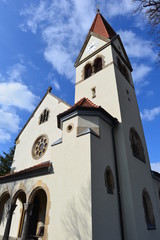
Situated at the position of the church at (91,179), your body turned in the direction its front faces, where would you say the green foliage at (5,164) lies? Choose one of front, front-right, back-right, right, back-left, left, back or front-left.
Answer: right
